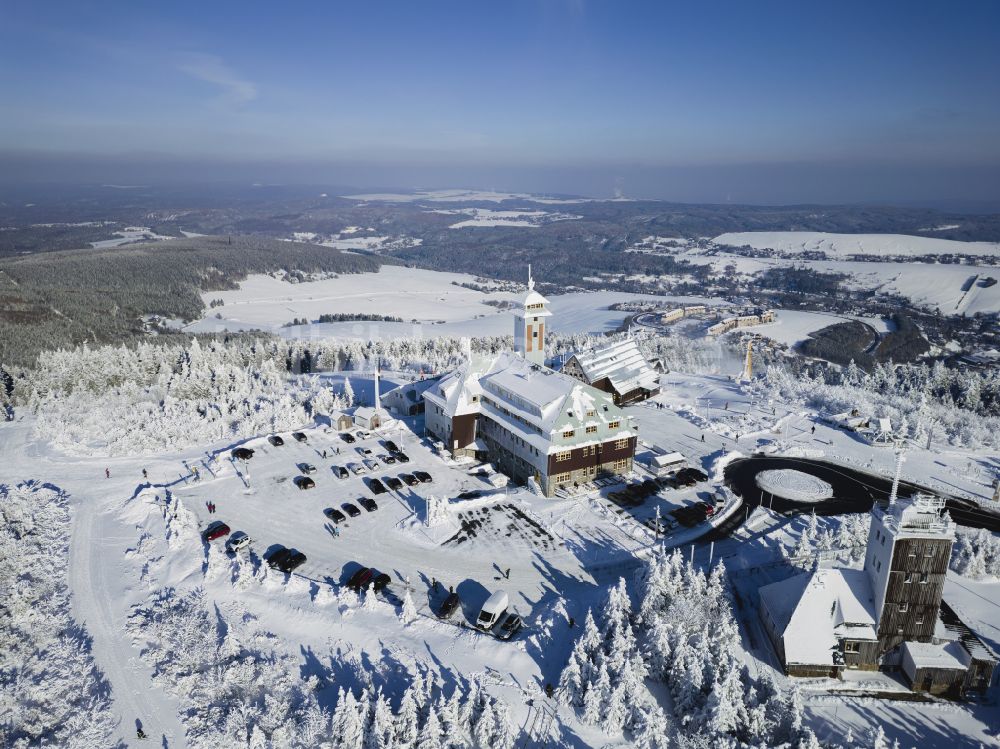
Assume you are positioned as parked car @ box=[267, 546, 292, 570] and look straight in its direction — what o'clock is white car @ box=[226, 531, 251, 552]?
The white car is roughly at 3 o'clock from the parked car.

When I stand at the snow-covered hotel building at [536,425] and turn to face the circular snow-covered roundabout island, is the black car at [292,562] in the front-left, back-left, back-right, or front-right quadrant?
back-right

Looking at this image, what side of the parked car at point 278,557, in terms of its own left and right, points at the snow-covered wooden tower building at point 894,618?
left

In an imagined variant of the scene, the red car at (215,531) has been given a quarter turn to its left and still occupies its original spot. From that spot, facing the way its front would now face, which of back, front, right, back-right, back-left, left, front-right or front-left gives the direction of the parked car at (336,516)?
front-left

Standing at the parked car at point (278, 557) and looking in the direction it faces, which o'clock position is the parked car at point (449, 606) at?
the parked car at point (449, 606) is roughly at 9 o'clock from the parked car at point (278, 557).

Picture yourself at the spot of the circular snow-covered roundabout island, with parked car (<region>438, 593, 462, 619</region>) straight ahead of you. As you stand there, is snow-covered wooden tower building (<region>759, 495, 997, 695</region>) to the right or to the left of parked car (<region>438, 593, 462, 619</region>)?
left

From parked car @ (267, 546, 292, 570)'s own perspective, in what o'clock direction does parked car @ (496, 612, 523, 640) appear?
parked car @ (496, 612, 523, 640) is roughly at 9 o'clock from parked car @ (267, 546, 292, 570).

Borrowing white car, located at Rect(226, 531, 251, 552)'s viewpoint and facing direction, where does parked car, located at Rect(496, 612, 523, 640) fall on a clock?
The parked car is roughly at 9 o'clock from the white car.

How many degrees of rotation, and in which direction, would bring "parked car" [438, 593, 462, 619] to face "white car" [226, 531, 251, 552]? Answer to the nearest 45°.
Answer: approximately 90° to its right

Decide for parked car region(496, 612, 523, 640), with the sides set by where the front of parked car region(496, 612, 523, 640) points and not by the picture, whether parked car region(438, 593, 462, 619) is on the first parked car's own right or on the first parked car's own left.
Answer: on the first parked car's own right

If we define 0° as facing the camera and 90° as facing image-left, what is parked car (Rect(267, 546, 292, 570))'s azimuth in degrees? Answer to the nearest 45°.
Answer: approximately 45°
